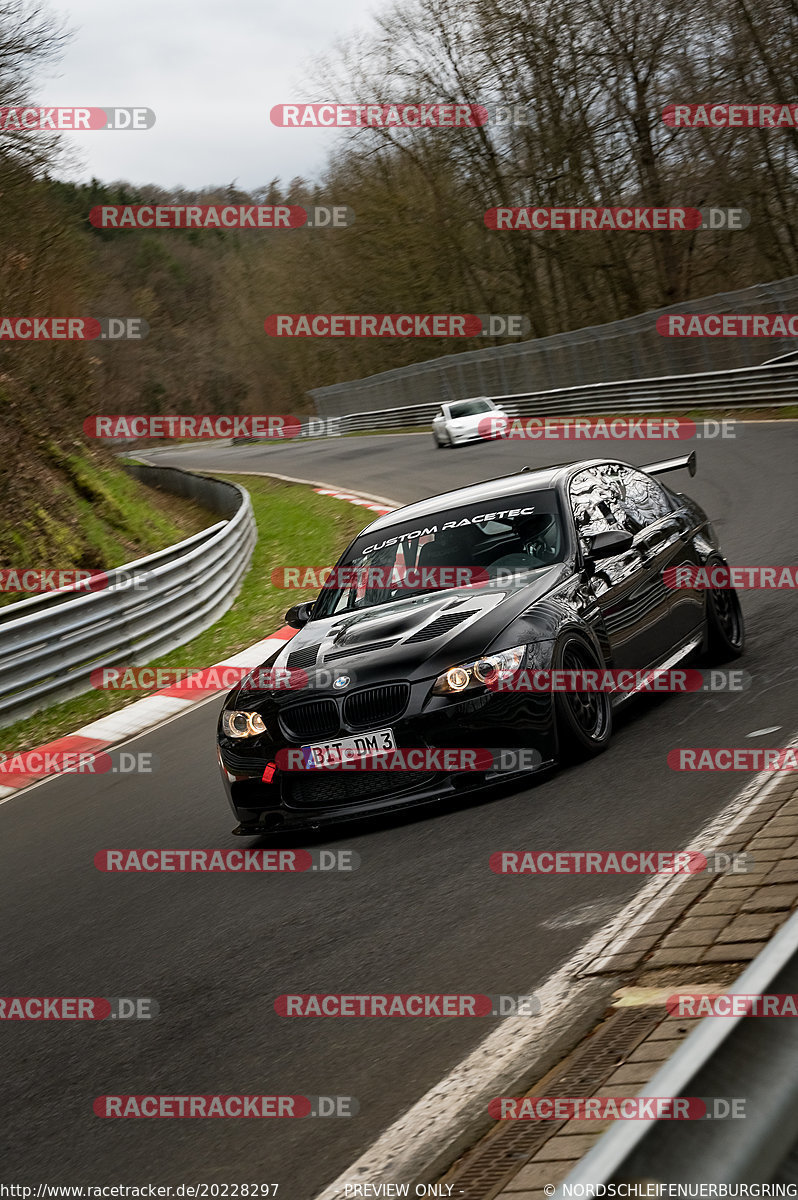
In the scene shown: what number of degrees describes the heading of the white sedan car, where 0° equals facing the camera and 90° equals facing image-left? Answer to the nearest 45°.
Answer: approximately 315°

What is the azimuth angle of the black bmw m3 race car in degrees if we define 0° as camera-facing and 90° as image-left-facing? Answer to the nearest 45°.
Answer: approximately 45°

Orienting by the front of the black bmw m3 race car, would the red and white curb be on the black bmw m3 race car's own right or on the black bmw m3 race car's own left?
on the black bmw m3 race car's own right

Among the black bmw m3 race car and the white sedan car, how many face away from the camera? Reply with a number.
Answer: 0

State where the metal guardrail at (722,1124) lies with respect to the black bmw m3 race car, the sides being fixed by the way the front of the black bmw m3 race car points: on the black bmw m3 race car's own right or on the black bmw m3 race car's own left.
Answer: on the black bmw m3 race car's own left

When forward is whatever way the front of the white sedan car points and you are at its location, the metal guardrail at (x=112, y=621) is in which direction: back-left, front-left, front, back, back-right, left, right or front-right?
front-right

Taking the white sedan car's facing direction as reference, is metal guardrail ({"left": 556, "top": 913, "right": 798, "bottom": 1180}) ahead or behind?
ahead

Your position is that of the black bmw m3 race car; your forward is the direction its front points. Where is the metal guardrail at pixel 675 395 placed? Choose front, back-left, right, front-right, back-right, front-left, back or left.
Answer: back-right
